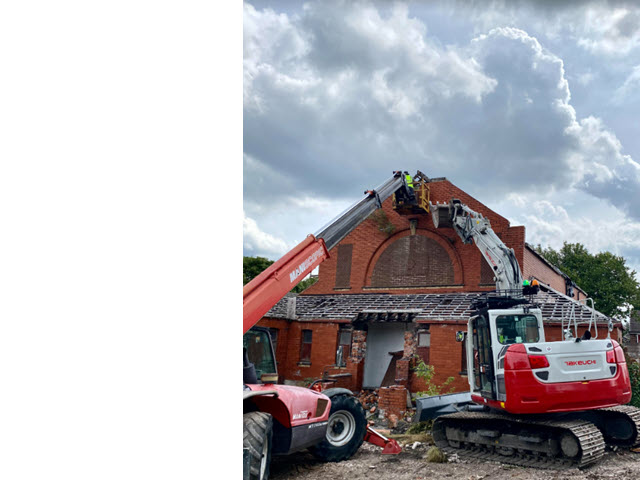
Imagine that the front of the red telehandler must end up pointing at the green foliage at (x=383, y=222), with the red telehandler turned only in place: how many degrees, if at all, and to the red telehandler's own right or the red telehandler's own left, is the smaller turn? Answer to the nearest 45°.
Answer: approximately 45° to the red telehandler's own left

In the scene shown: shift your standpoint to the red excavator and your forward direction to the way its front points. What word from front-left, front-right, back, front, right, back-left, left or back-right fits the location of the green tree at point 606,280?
front-right

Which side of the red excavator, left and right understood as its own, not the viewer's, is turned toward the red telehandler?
left

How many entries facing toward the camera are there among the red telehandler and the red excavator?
0

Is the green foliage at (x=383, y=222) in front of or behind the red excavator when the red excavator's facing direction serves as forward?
in front

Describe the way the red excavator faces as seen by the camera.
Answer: facing away from the viewer and to the left of the viewer

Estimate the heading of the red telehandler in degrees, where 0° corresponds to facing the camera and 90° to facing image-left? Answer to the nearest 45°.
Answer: approximately 225°

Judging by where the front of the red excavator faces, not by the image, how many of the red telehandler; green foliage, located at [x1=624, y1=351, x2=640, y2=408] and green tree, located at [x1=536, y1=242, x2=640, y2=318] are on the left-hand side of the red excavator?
1

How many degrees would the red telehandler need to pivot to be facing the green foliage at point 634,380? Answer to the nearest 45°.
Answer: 0° — it already faces it

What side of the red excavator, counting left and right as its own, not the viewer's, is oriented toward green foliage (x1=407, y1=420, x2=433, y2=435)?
front
